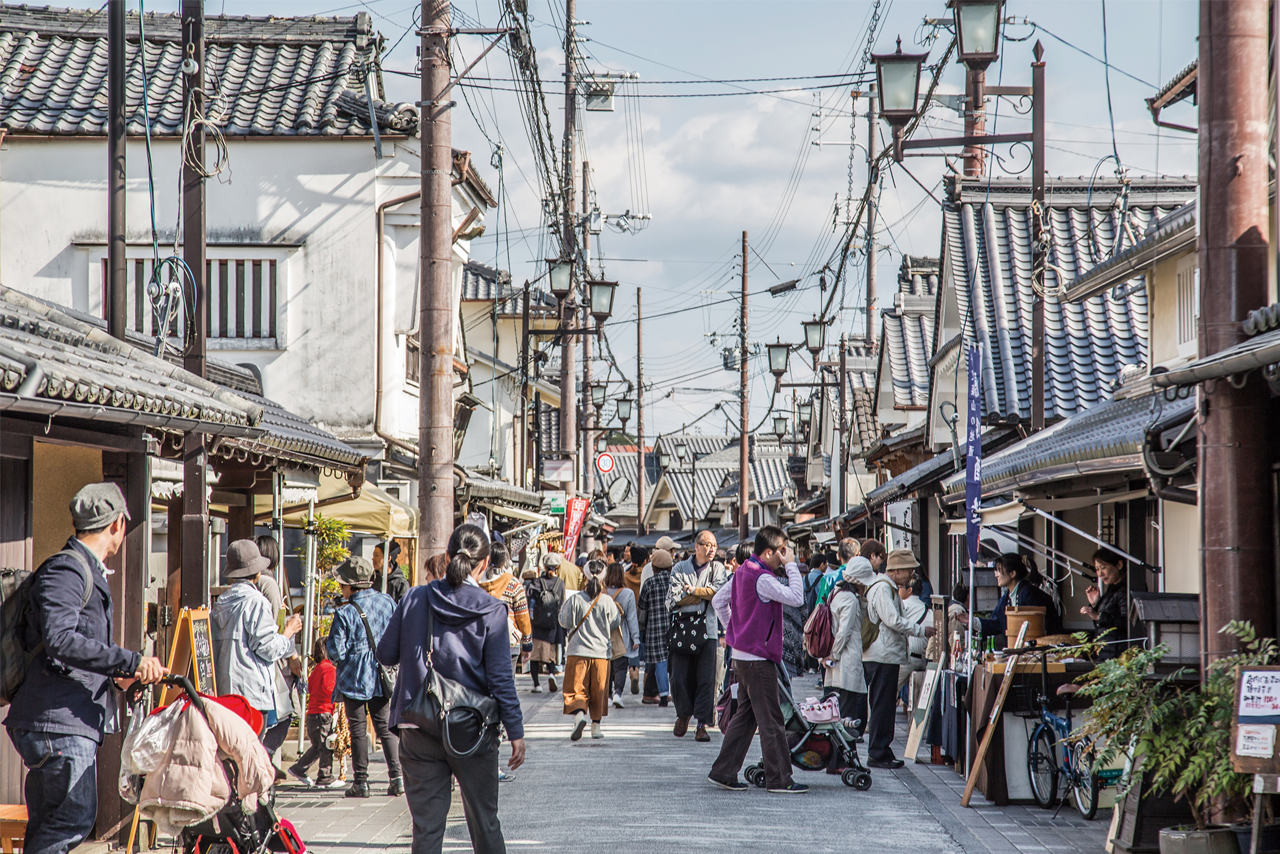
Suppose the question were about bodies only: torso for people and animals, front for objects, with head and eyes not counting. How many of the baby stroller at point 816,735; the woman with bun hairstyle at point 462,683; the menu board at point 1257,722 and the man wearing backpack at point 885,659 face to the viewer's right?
2

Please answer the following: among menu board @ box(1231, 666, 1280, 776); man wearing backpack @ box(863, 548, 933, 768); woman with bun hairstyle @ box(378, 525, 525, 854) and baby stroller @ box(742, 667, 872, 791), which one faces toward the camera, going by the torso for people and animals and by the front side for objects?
the menu board

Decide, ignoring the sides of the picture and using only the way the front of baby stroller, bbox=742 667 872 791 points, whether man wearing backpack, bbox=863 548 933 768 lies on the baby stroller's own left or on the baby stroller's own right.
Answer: on the baby stroller's own left

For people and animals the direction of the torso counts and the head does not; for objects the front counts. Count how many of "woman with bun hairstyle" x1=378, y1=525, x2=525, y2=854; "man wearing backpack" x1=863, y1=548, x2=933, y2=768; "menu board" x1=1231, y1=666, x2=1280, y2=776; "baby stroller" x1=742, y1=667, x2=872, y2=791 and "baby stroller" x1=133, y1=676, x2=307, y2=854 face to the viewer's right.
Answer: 3

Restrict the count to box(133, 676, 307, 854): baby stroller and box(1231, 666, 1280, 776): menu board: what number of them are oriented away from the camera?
0

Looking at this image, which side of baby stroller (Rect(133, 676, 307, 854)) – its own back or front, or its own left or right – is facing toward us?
right

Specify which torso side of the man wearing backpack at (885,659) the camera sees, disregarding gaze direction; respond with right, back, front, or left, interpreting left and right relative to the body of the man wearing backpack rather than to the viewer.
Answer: right

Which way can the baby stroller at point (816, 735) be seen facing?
to the viewer's right

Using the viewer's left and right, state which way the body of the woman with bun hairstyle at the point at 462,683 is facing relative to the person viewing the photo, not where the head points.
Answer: facing away from the viewer
